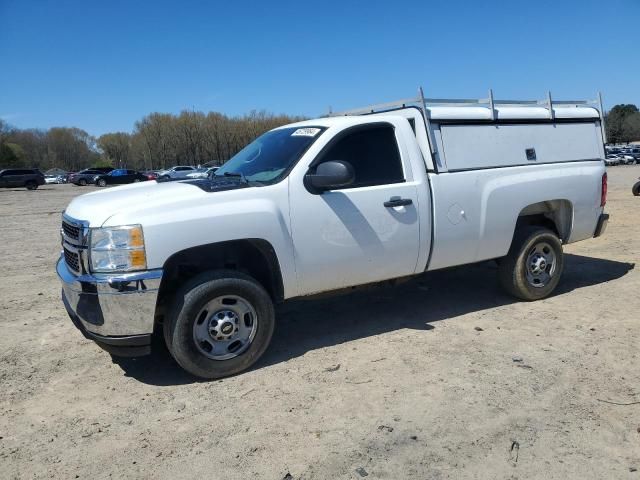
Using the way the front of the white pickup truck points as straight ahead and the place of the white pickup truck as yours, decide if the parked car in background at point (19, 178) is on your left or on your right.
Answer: on your right

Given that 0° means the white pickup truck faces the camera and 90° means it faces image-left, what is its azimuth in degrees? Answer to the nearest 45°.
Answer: approximately 45°
